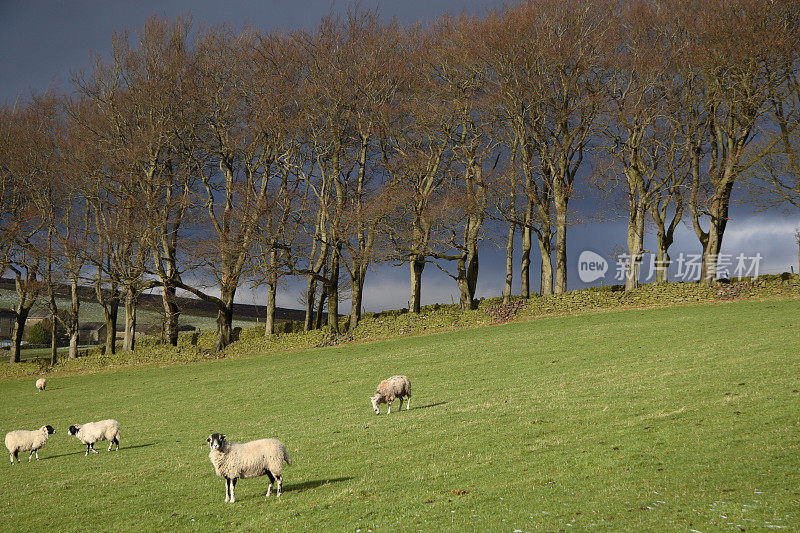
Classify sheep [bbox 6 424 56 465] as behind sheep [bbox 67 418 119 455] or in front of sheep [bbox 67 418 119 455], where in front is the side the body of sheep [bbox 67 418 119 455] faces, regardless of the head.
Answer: in front

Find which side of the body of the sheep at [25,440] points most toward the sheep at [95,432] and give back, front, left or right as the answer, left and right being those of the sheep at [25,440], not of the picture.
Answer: front

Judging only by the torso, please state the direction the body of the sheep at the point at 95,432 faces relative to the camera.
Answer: to the viewer's left

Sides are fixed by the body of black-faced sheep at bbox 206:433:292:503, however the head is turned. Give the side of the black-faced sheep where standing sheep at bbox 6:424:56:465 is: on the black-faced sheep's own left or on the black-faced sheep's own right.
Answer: on the black-faced sheep's own right

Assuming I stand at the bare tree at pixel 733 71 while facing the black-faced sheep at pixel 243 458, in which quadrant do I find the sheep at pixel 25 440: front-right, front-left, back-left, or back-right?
front-right

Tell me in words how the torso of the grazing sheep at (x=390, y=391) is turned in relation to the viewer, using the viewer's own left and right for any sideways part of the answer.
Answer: facing the viewer and to the left of the viewer

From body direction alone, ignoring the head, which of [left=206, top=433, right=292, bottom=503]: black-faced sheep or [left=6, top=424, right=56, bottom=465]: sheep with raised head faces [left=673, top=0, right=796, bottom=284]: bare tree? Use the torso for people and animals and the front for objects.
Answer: the sheep with raised head

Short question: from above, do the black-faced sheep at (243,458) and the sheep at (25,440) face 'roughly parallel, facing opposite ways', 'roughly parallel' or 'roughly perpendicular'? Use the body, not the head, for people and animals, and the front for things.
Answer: roughly parallel, facing opposite ways

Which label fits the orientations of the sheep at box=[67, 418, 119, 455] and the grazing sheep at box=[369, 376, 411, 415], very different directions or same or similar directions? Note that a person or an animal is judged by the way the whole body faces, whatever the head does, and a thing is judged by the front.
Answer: same or similar directions

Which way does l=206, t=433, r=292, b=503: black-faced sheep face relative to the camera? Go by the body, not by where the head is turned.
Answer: to the viewer's left

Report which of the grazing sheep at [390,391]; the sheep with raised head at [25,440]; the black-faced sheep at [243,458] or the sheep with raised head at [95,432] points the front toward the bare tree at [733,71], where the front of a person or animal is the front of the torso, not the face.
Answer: the sheep with raised head at [25,440]

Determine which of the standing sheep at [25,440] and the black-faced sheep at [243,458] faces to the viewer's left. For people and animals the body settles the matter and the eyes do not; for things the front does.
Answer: the black-faced sheep

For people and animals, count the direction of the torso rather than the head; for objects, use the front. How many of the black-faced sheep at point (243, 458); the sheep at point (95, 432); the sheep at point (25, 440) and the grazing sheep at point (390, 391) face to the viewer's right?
1

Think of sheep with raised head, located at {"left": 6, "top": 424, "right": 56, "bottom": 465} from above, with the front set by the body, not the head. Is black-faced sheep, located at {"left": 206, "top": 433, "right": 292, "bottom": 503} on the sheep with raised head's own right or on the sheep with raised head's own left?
on the sheep with raised head's own right

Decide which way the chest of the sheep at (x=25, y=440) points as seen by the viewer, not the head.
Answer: to the viewer's right
